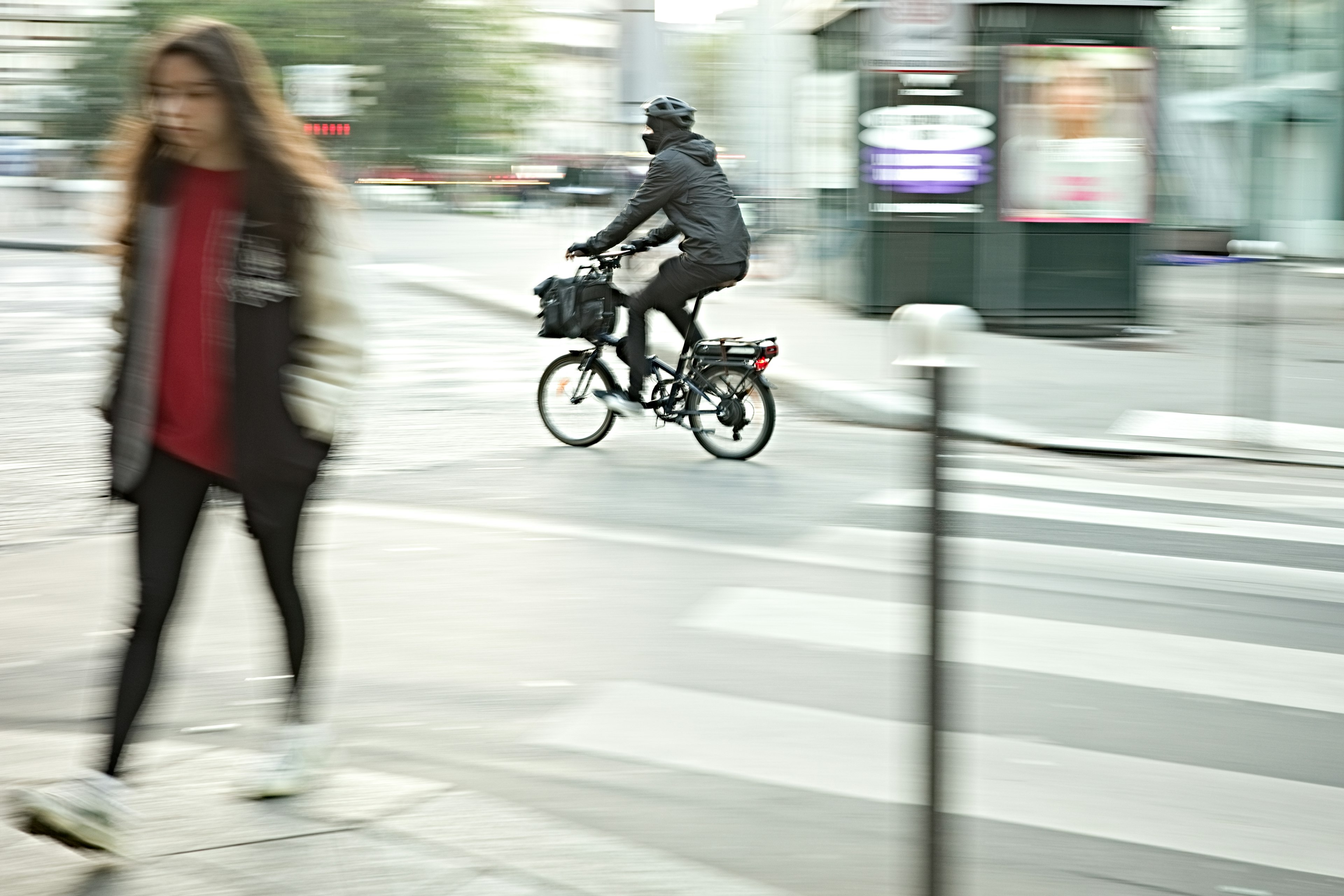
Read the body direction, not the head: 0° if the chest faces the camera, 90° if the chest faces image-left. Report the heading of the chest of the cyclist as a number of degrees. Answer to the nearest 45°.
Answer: approximately 135°

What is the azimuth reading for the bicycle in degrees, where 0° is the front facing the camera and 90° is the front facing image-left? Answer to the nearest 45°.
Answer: approximately 135°

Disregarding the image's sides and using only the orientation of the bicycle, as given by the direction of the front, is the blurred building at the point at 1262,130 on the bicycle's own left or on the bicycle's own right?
on the bicycle's own right

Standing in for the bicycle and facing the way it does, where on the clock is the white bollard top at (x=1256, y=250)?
The white bollard top is roughly at 4 o'clock from the bicycle.

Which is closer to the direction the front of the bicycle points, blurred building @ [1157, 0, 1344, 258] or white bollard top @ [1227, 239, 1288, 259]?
the blurred building

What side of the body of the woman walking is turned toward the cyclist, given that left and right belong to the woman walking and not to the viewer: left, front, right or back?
back

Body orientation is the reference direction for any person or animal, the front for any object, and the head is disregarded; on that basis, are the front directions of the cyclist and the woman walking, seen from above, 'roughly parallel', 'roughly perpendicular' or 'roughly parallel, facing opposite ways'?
roughly perpendicular

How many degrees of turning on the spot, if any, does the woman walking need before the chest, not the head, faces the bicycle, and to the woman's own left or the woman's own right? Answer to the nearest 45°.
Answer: approximately 180°

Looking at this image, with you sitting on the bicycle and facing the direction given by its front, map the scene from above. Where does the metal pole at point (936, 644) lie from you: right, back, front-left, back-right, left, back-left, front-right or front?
back-left

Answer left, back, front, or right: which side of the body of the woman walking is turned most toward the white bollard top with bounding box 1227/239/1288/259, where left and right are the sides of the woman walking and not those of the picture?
back

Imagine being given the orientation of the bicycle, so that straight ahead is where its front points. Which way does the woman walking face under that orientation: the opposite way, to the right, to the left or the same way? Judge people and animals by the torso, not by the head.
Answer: to the left

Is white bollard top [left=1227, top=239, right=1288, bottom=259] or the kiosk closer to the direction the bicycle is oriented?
the kiosk
